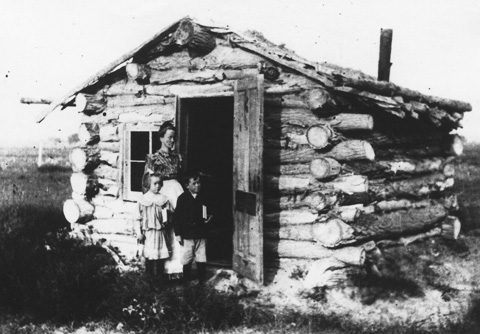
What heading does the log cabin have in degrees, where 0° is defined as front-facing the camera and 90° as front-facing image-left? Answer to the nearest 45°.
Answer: approximately 45°

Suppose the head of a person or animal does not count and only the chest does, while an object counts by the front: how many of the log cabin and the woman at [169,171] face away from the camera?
0

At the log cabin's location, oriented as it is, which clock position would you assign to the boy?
The boy is roughly at 12 o'clock from the log cabin.
